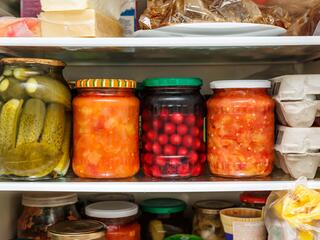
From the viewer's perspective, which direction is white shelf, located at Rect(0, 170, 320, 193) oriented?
toward the camera
